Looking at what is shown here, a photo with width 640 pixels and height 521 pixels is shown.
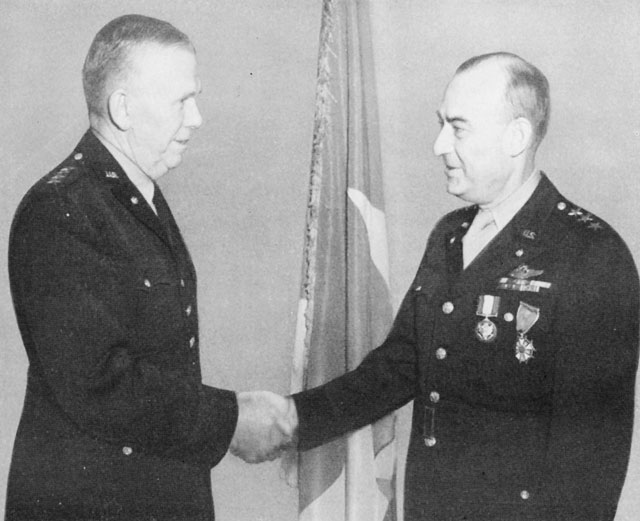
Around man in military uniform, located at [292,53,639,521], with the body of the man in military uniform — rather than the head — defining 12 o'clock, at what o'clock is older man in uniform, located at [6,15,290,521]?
The older man in uniform is roughly at 1 o'clock from the man in military uniform.

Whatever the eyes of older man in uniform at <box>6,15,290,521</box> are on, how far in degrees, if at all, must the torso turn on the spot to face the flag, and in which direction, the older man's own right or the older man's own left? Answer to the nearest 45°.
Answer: approximately 45° to the older man's own left

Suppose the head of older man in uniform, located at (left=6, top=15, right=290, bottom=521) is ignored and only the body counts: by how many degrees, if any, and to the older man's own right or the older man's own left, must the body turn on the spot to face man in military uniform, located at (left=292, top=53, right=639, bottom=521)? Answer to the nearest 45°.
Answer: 0° — they already face them

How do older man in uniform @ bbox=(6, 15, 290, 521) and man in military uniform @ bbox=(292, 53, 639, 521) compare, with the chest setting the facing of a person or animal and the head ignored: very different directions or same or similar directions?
very different directions

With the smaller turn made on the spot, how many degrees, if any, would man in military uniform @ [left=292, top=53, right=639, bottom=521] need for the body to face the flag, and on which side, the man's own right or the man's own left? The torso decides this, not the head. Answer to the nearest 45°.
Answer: approximately 90° to the man's own right

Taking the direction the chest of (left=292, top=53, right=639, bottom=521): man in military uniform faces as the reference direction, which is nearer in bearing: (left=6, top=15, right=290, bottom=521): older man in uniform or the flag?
the older man in uniform

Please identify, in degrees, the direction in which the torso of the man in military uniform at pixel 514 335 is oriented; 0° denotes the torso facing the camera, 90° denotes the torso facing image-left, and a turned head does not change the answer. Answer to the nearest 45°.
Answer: approximately 45°

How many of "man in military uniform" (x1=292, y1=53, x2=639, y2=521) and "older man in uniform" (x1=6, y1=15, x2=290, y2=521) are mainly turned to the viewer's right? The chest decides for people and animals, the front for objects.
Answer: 1

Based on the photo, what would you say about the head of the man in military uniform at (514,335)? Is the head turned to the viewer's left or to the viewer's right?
to the viewer's left

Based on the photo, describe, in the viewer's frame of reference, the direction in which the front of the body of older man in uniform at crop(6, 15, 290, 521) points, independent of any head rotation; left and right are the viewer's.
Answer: facing to the right of the viewer

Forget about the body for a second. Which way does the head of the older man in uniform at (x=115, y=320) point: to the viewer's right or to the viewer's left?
to the viewer's right

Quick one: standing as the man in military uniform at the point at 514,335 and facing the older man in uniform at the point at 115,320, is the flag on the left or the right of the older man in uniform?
right
